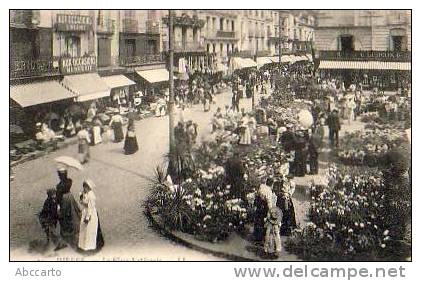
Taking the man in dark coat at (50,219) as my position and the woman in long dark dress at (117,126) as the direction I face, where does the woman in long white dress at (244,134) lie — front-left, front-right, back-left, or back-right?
front-right

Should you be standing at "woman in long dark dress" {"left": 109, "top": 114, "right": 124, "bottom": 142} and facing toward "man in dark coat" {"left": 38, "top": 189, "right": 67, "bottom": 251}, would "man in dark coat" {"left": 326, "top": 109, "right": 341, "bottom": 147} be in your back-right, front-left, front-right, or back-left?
front-left
